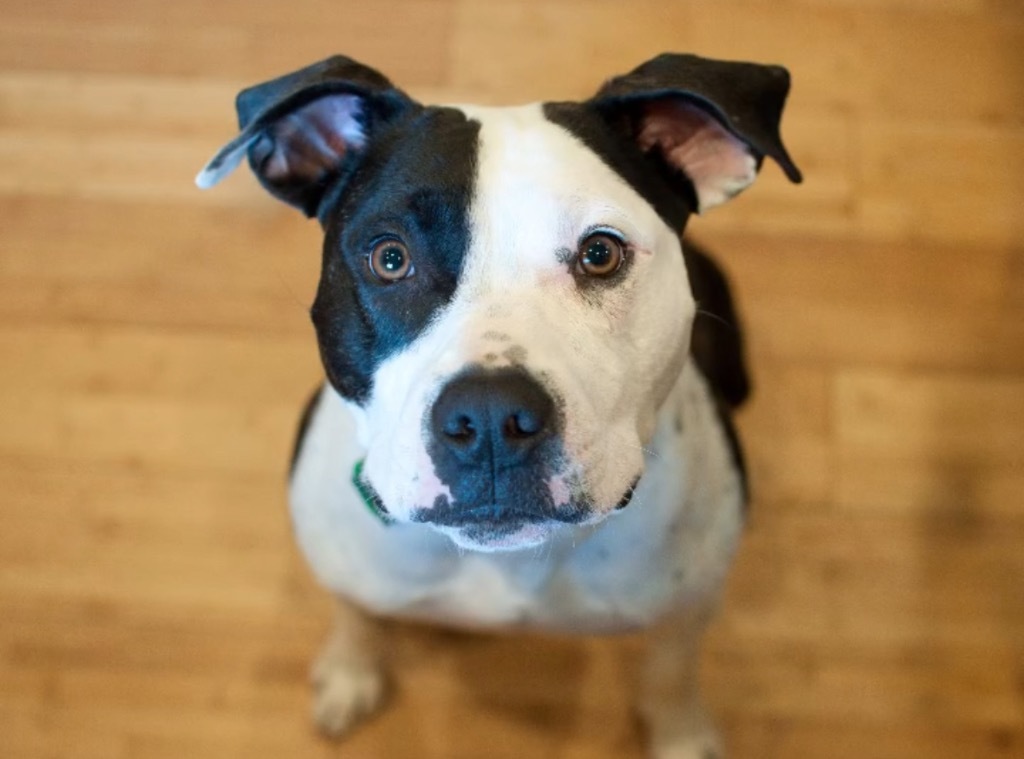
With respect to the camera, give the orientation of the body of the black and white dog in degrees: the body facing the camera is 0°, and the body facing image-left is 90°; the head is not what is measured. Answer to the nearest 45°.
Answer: approximately 0°
